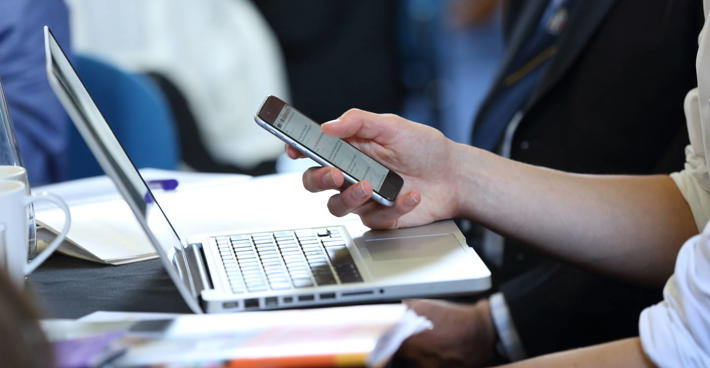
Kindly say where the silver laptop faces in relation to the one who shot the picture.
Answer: facing to the right of the viewer

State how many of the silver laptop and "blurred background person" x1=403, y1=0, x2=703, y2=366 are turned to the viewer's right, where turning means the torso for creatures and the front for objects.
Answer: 1

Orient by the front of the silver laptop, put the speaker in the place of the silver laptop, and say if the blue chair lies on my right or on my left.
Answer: on my left

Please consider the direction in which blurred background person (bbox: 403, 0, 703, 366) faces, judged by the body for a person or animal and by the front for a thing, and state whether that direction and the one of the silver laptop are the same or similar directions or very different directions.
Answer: very different directions

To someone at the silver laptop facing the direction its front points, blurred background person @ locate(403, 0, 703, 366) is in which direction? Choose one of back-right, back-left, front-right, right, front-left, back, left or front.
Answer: front-left

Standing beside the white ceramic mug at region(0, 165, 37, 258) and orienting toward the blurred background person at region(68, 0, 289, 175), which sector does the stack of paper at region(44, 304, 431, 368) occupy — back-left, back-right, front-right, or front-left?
back-right

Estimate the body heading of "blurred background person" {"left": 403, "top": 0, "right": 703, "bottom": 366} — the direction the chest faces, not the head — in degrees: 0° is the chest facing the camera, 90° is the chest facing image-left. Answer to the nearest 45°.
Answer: approximately 45°

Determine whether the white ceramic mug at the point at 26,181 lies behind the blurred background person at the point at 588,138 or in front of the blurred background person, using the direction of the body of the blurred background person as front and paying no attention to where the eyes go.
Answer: in front

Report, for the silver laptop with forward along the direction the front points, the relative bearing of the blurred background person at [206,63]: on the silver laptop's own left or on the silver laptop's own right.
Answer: on the silver laptop's own left

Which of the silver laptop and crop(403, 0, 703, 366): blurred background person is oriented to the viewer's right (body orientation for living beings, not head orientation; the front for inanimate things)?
the silver laptop

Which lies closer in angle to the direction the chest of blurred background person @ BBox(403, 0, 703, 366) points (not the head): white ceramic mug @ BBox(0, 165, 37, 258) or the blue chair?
the white ceramic mug
